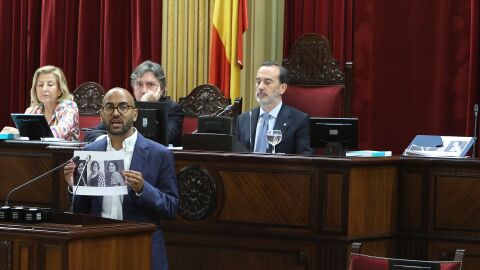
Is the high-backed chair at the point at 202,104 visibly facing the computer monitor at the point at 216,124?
yes

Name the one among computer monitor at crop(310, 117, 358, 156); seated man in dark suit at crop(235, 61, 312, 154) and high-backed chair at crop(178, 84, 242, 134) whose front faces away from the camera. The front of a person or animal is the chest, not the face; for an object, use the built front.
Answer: the computer monitor

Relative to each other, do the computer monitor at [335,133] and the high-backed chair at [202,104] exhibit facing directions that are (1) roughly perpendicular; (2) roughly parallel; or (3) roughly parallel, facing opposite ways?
roughly parallel, facing opposite ways

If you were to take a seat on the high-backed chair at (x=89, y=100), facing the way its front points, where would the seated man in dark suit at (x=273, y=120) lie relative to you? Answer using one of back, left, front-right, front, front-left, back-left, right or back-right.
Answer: front-left

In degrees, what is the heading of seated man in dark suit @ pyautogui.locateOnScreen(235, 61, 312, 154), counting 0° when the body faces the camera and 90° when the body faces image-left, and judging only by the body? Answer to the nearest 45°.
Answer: approximately 45°

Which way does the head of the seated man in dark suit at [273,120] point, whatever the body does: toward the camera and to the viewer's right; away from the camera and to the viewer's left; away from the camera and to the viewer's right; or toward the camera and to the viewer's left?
toward the camera and to the viewer's left

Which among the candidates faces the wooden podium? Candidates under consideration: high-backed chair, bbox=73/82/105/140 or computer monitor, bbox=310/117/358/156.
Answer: the high-backed chair

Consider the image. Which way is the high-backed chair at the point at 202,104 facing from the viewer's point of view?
toward the camera

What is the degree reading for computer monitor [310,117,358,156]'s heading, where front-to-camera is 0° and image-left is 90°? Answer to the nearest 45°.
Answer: approximately 180°

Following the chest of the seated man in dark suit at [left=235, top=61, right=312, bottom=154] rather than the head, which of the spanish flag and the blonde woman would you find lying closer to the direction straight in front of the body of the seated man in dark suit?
the blonde woman

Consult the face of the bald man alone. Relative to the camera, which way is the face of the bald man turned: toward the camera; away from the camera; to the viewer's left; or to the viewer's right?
toward the camera

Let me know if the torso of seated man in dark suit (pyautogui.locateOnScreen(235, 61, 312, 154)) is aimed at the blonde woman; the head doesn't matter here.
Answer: no

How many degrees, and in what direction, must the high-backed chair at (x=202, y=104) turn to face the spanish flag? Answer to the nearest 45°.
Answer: approximately 180°
